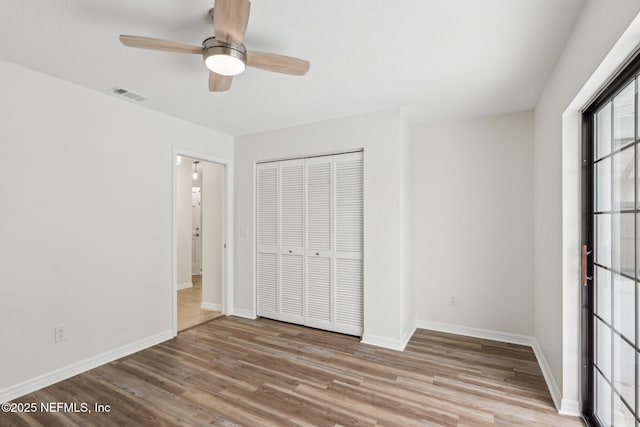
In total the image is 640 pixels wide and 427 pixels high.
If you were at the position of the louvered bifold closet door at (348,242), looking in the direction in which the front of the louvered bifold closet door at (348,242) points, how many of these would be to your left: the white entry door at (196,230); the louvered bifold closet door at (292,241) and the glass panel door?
1

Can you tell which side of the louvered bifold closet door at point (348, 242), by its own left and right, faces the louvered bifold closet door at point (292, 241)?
right

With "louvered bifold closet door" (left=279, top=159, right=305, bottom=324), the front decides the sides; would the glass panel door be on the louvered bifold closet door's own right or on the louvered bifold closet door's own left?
on the louvered bifold closet door's own left

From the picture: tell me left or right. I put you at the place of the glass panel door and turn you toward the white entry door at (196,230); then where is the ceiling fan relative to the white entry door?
left

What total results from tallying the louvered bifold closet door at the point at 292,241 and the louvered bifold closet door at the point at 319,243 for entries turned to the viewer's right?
0

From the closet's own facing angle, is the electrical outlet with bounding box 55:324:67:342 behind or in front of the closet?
in front

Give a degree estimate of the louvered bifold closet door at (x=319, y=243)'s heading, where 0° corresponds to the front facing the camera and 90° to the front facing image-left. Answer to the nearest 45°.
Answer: approximately 45°

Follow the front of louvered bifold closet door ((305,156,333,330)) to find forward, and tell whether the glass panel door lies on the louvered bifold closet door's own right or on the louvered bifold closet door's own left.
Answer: on the louvered bifold closet door's own left

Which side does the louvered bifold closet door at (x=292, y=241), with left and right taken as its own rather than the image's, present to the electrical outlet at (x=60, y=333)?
front

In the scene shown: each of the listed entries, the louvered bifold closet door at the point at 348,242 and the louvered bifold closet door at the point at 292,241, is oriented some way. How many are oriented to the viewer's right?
0

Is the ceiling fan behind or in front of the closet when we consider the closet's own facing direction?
in front

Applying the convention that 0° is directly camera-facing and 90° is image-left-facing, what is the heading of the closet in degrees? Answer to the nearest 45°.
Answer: approximately 45°

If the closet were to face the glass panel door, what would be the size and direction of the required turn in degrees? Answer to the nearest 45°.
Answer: approximately 90° to its left

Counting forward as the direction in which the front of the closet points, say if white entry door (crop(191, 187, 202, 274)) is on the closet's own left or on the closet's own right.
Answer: on the closet's own right

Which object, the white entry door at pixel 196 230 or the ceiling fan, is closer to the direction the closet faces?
the ceiling fan

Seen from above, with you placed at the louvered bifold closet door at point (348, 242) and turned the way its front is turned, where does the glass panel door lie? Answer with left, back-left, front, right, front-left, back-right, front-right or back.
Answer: left
